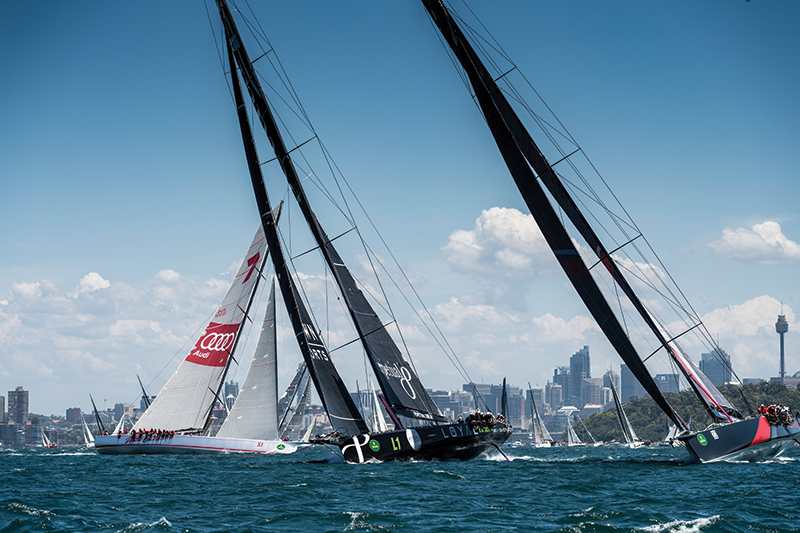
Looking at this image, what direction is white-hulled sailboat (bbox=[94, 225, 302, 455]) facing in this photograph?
to the viewer's right

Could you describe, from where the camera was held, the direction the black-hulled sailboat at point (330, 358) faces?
facing the viewer and to the left of the viewer
